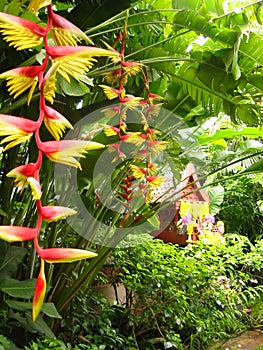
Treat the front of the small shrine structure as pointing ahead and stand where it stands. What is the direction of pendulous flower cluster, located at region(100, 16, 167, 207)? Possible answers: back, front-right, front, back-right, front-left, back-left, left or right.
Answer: front-right

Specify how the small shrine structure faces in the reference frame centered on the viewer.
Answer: facing the viewer and to the right of the viewer

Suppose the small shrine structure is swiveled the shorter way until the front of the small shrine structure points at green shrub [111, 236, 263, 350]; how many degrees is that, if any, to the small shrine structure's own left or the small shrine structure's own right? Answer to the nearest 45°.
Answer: approximately 45° to the small shrine structure's own right

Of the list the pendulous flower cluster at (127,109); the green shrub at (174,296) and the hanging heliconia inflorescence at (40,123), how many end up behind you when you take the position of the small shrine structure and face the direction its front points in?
0

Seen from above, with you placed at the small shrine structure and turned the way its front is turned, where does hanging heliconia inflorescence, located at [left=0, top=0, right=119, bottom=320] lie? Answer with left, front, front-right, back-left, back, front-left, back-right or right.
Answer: front-right
